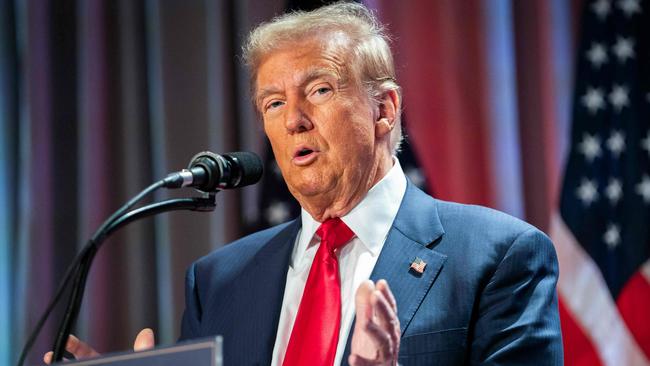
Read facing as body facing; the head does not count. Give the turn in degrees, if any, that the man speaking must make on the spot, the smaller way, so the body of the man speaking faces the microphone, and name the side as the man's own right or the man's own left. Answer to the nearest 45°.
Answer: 0° — they already face it

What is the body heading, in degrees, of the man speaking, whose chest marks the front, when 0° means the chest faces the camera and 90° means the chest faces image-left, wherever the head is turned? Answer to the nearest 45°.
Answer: approximately 45°

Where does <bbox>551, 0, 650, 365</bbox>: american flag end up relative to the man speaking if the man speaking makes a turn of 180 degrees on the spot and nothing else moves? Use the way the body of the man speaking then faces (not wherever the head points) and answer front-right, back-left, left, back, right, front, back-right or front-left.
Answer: front
